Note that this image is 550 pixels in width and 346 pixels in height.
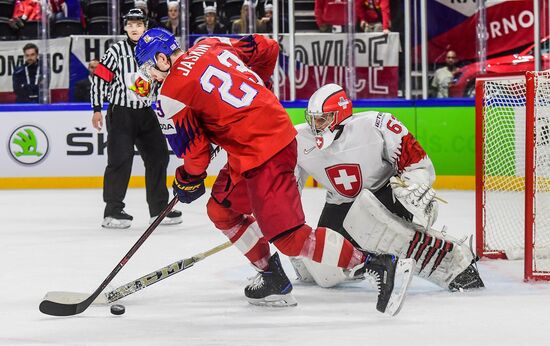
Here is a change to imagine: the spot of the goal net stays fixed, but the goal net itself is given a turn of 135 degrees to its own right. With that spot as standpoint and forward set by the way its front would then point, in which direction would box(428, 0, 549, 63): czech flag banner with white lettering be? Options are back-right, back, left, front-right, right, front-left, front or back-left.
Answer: front-left

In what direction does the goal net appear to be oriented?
to the viewer's left

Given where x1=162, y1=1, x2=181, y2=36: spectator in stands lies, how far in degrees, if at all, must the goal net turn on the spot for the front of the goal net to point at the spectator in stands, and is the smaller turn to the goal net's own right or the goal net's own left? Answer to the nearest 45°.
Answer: approximately 45° to the goal net's own right

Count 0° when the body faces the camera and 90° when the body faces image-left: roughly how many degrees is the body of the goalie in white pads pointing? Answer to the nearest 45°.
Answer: approximately 45°

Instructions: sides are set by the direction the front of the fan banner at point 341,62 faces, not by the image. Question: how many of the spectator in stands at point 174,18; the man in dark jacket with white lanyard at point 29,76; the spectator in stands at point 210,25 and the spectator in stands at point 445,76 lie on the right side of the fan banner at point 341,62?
3

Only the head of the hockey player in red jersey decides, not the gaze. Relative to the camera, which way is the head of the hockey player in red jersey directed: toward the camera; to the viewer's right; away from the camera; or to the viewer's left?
to the viewer's left

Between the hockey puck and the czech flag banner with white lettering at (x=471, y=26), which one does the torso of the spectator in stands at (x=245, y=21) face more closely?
the hockey puck

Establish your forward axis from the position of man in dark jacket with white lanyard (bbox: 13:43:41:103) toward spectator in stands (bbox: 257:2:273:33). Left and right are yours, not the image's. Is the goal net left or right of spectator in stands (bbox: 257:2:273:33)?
right
